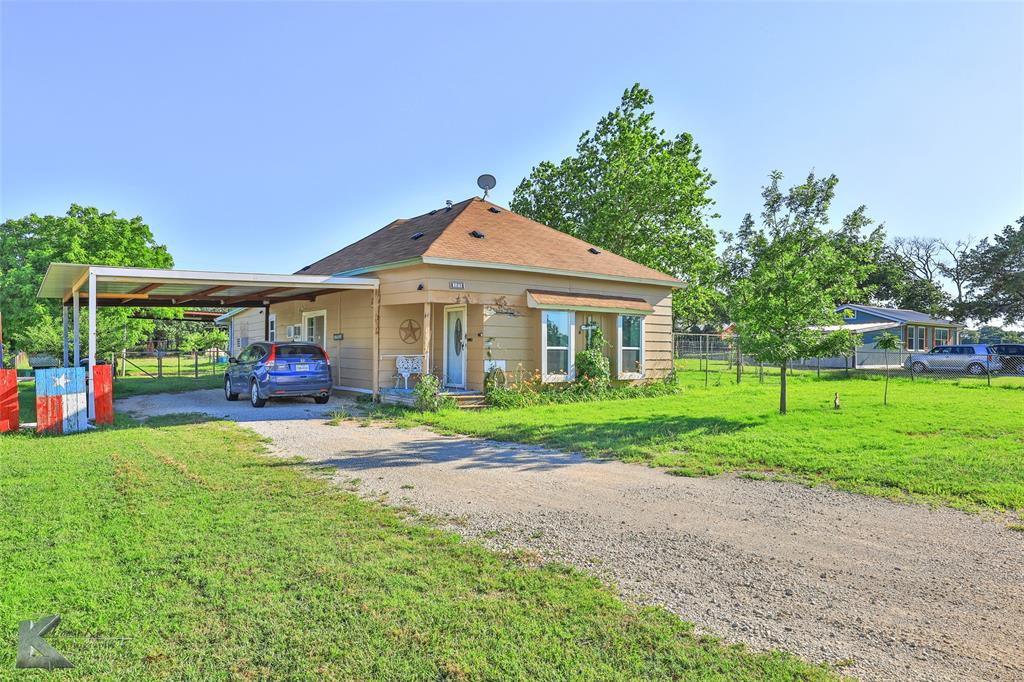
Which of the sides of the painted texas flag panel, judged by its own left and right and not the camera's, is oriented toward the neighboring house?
left

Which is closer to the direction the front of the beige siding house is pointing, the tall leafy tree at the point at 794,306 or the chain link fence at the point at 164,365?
the tall leafy tree

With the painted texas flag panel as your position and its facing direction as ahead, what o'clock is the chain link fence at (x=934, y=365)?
The chain link fence is roughly at 9 o'clock from the painted texas flag panel.

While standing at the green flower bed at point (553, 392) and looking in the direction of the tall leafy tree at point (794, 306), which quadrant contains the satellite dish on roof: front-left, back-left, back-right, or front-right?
back-left

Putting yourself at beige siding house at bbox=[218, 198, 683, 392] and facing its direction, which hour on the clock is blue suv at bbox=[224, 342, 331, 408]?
The blue suv is roughly at 2 o'clock from the beige siding house.

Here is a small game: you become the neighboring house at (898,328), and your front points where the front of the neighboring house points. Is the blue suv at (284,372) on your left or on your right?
on your right

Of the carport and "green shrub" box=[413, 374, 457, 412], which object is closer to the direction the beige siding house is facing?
the green shrub

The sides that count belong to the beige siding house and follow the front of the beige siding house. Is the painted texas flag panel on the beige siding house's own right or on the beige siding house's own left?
on the beige siding house's own right
